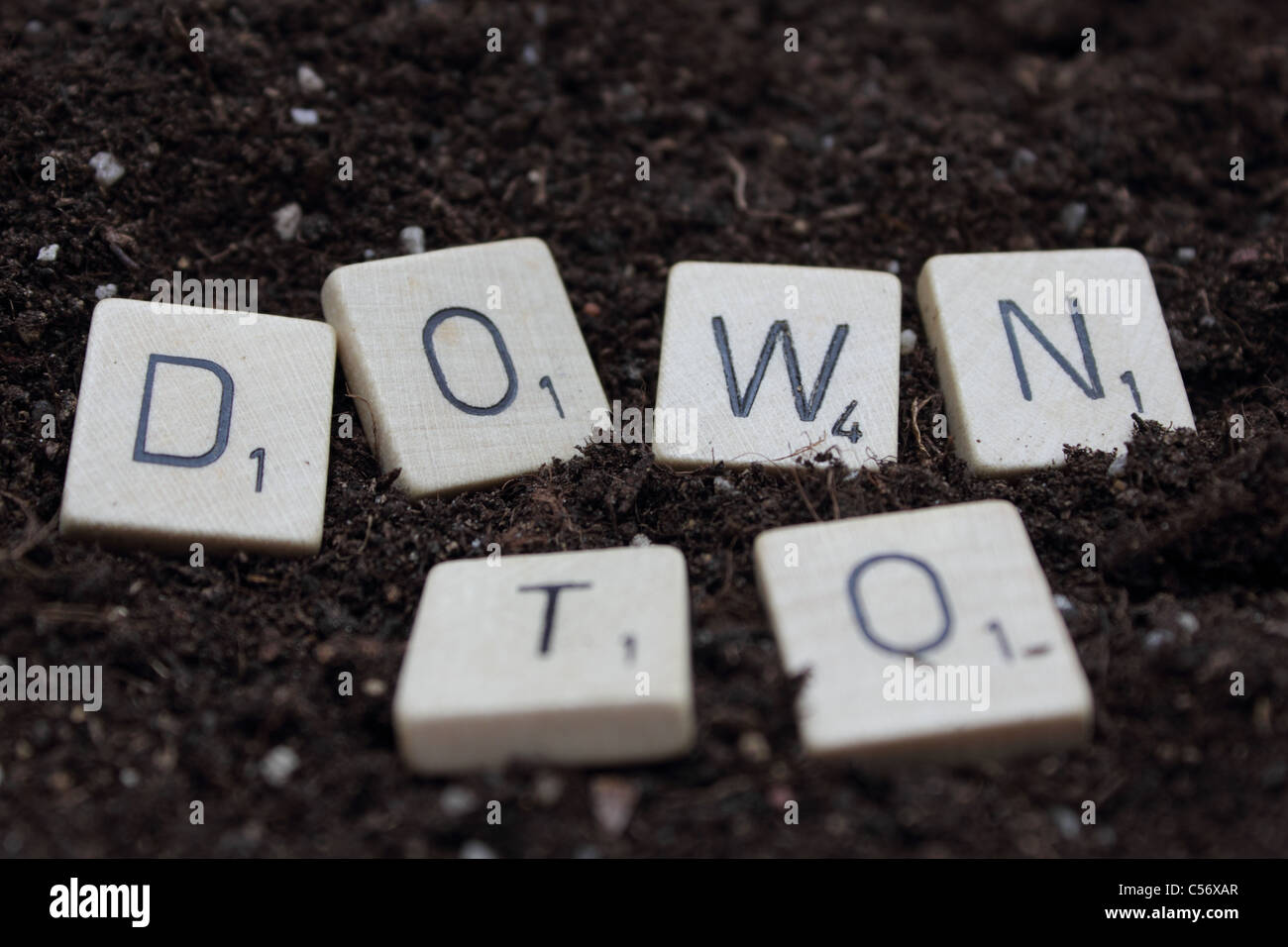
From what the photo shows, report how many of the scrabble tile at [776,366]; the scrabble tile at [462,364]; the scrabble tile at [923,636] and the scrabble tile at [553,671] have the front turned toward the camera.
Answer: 4

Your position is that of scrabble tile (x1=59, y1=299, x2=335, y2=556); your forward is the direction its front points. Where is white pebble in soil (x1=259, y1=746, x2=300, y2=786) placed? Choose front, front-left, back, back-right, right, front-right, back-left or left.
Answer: front

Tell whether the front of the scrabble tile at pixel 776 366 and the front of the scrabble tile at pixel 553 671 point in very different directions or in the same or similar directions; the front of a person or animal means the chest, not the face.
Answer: same or similar directions

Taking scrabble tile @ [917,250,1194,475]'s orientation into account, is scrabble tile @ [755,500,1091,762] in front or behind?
in front

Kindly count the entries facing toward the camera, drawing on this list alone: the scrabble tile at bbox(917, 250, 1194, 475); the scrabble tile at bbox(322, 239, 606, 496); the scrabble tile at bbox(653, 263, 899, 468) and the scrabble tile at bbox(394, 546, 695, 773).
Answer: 4

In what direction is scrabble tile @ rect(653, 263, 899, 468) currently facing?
toward the camera

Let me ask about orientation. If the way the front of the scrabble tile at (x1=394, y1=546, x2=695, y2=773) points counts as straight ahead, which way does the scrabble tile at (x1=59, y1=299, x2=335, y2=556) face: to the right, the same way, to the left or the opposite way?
the same way

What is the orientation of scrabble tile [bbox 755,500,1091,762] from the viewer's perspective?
toward the camera

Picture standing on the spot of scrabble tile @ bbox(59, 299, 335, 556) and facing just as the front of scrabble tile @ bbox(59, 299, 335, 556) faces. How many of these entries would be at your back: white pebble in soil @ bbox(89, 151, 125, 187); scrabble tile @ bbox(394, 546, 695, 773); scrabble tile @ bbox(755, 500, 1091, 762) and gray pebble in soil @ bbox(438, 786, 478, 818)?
1

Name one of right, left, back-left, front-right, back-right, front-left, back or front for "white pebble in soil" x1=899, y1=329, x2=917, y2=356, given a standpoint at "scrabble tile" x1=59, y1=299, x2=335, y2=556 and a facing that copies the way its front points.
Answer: left

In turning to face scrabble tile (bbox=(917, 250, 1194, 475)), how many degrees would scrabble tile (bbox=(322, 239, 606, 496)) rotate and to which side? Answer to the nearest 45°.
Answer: approximately 90° to its left

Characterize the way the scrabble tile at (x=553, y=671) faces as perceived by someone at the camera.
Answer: facing the viewer

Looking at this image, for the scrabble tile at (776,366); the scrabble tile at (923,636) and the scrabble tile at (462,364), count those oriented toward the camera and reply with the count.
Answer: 3

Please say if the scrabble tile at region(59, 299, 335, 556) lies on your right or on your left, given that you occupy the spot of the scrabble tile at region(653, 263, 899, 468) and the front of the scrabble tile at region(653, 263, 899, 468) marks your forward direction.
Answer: on your right
